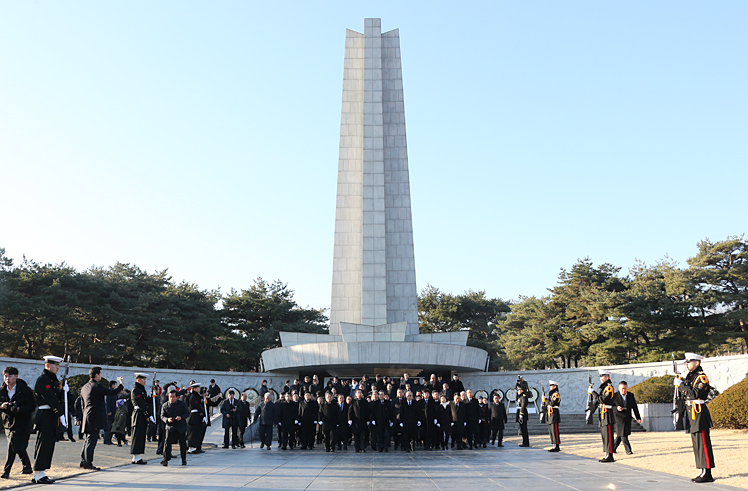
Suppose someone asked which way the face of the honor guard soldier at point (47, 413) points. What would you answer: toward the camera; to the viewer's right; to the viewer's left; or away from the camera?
to the viewer's right

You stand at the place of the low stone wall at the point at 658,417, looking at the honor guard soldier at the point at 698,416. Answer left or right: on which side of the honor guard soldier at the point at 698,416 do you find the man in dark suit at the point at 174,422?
right

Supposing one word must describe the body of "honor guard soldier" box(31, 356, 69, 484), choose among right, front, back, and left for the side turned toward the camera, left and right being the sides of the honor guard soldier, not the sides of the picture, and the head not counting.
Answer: right

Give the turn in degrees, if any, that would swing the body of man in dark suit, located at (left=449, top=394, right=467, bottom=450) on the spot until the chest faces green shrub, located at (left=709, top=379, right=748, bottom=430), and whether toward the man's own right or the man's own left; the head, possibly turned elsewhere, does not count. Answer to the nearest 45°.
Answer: approximately 90° to the man's own left

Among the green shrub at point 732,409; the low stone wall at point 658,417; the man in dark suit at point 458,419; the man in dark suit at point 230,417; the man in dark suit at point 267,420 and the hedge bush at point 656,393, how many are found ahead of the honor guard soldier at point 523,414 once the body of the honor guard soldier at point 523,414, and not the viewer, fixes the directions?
3

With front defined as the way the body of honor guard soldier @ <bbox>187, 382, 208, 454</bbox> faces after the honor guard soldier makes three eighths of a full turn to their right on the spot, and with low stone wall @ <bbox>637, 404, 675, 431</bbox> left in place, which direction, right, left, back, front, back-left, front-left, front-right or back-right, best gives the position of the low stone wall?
back-left

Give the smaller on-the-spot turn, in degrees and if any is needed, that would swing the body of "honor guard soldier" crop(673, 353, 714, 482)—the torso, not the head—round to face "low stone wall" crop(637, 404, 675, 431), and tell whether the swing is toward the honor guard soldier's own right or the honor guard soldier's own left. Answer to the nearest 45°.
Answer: approximately 90° to the honor guard soldier's own right

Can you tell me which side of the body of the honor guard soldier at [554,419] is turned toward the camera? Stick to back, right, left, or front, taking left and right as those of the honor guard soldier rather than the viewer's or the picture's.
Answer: left

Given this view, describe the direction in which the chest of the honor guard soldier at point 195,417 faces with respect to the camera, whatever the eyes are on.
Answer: to the viewer's right

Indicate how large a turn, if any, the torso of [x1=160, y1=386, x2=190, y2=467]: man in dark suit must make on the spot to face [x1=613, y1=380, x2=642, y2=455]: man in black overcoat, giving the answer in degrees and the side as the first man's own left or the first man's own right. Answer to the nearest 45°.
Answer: approximately 90° to the first man's own left

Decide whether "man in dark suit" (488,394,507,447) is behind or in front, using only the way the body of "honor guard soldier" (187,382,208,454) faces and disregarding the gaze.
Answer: in front

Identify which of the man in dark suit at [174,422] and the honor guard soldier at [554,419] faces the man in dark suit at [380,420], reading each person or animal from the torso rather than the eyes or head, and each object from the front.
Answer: the honor guard soldier

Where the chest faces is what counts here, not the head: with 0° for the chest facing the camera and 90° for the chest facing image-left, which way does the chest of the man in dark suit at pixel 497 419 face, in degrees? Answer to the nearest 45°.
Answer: approximately 0°

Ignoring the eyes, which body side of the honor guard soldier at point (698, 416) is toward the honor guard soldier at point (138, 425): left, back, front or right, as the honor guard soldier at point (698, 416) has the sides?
front

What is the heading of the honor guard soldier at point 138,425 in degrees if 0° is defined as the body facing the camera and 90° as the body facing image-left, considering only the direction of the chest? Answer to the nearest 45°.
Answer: approximately 270°

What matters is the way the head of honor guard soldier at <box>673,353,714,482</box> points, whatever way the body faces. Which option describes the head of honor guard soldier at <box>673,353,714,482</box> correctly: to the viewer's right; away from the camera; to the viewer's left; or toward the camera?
to the viewer's left

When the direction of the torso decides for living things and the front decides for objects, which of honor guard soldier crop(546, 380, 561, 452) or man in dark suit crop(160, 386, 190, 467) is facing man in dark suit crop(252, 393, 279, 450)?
the honor guard soldier

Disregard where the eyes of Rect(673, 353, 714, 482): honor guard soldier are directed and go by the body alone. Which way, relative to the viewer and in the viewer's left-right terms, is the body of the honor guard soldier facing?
facing to the left of the viewer

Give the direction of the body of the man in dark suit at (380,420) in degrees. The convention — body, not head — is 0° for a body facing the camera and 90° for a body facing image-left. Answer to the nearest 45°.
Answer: approximately 0°
